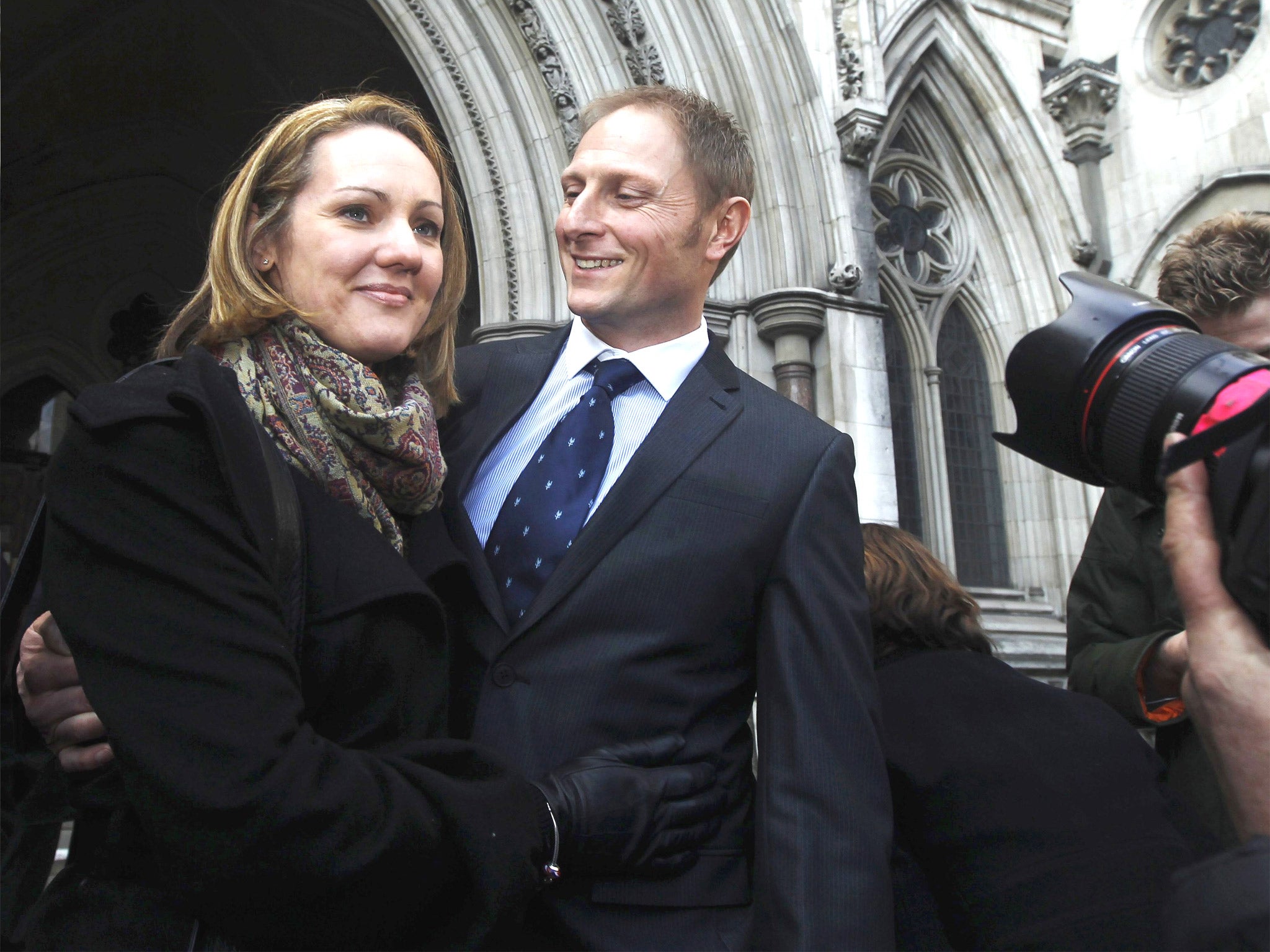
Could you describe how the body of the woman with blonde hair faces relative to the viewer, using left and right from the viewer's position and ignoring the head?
facing the viewer and to the right of the viewer

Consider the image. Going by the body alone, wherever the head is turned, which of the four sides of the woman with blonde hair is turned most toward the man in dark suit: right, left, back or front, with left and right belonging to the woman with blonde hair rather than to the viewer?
left

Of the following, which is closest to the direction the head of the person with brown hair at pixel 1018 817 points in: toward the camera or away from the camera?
away from the camera

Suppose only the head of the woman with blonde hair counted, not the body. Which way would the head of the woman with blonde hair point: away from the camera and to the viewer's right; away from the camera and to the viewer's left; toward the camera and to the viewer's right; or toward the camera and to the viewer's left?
toward the camera and to the viewer's right

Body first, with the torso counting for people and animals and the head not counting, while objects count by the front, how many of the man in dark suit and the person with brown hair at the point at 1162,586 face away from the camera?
0

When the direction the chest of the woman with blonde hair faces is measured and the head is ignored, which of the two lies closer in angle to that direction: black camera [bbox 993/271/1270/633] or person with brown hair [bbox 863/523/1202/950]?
the black camera

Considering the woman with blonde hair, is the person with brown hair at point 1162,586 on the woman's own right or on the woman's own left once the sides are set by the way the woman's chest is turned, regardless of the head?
on the woman's own left

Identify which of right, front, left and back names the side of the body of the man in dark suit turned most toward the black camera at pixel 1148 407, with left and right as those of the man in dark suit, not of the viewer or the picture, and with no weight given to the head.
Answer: left

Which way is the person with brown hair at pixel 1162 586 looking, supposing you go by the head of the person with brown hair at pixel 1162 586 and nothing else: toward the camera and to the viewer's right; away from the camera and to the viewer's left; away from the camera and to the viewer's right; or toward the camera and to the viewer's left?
toward the camera and to the viewer's left

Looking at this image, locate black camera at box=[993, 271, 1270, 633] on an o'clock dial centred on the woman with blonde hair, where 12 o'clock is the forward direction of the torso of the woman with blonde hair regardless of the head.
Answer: The black camera is roughly at 11 o'clock from the woman with blonde hair.
